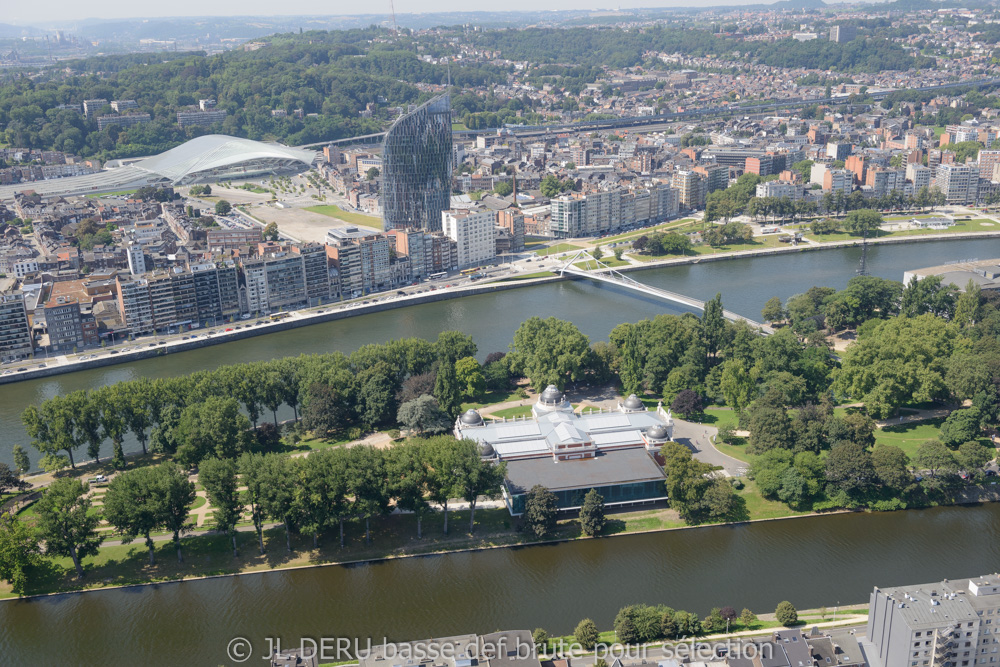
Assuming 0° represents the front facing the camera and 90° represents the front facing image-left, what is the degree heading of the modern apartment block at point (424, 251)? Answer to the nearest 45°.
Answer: approximately 315°

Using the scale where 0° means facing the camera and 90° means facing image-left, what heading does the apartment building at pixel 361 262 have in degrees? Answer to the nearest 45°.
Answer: approximately 315°

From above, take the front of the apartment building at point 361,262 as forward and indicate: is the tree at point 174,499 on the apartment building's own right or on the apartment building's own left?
on the apartment building's own right

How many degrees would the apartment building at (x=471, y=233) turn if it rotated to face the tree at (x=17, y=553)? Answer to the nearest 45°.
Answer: approximately 45° to its right

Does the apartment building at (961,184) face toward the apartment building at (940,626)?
yes

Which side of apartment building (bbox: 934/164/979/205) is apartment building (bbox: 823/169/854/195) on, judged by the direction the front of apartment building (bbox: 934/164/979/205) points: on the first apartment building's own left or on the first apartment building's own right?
on the first apartment building's own right

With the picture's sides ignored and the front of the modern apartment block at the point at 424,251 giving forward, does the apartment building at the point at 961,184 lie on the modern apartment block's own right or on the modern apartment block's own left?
on the modern apartment block's own left
